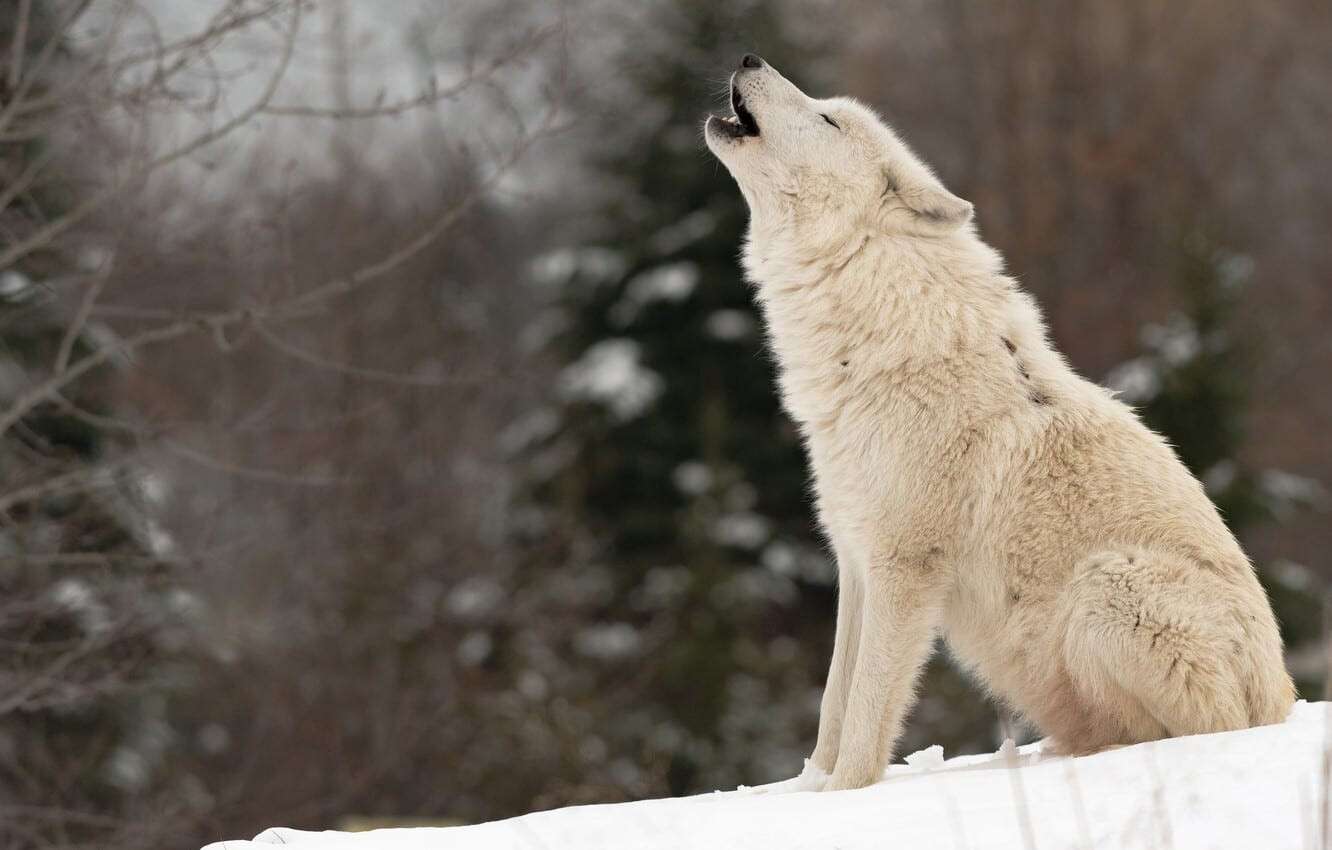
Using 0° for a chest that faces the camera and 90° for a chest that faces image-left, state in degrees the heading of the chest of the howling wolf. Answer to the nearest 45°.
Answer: approximately 90°

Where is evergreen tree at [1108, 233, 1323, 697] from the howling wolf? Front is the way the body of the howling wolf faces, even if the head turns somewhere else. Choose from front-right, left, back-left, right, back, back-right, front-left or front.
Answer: right
